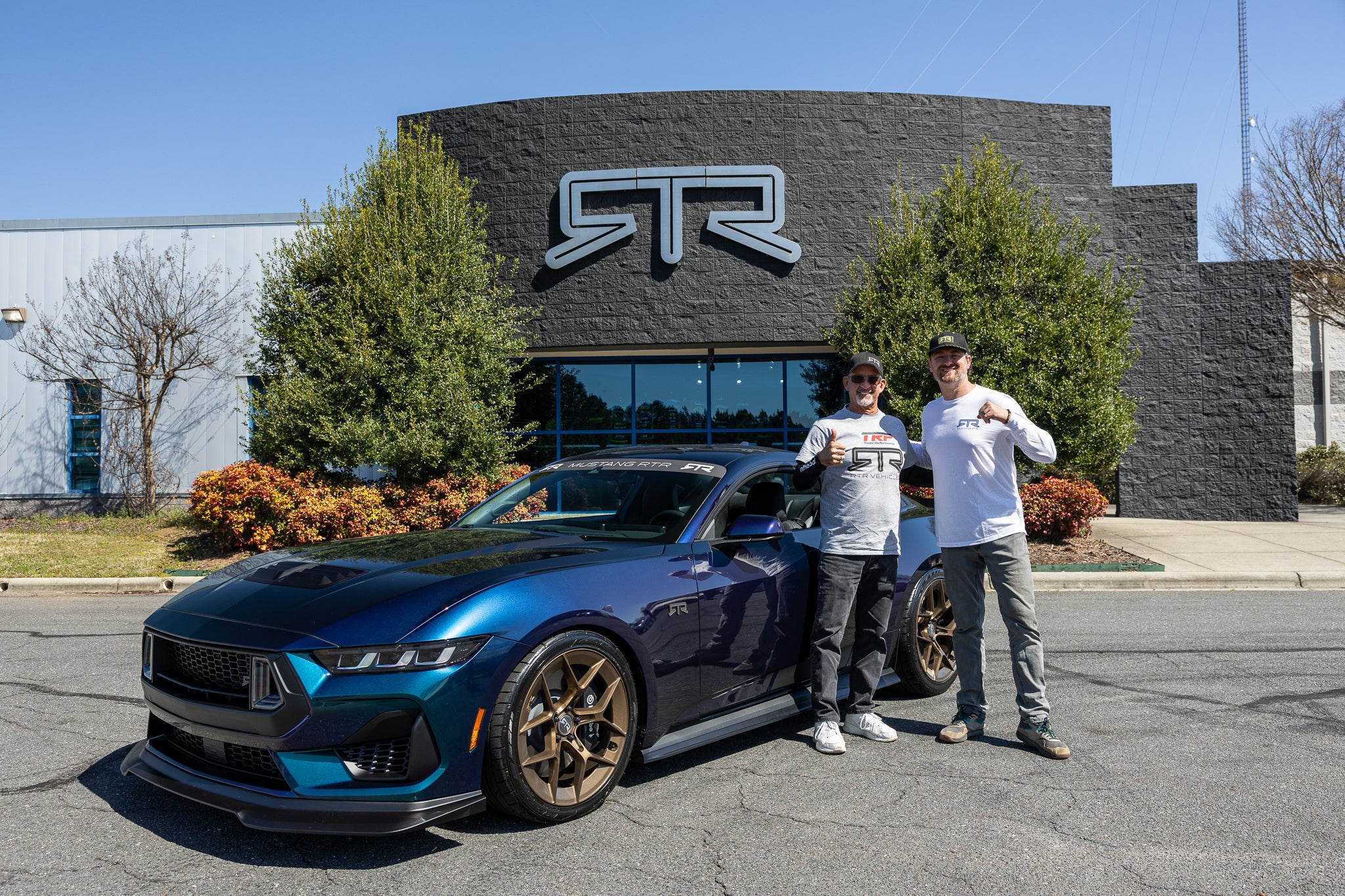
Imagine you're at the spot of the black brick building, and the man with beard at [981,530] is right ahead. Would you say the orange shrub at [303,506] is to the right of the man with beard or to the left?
right

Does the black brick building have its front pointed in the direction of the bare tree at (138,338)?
no

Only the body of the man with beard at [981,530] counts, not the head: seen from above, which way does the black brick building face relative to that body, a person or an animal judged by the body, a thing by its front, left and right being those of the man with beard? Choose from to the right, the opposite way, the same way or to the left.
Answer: the same way

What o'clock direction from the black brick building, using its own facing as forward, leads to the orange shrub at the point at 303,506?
The orange shrub is roughly at 2 o'clock from the black brick building.

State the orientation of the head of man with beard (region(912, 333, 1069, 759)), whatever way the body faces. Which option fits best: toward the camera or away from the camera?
toward the camera

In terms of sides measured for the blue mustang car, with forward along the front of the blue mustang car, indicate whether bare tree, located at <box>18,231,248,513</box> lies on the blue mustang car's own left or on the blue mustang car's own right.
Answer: on the blue mustang car's own right

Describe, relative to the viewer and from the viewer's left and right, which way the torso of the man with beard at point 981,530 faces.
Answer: facing the viewer

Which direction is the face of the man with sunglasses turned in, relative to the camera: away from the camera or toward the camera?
toward the camera

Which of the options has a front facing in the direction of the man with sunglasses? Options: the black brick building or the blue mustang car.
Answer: the black brick building

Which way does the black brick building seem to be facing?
toward the camera

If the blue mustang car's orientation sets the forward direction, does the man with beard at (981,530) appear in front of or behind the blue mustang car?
behind

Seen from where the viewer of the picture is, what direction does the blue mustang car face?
facing the viewer and to the left of the viewer

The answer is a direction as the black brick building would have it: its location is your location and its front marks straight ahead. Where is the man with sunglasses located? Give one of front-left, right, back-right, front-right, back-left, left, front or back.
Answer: front

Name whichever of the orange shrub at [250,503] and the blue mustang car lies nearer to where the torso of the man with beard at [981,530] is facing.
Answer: the blue mustang car

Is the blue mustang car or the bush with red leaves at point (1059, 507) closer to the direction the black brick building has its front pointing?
the blue mustang car

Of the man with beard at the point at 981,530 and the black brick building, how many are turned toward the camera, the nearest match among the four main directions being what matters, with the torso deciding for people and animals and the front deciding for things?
2

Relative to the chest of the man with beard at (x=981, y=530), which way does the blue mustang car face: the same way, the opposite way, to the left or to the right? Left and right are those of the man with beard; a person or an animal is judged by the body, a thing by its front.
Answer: the same way

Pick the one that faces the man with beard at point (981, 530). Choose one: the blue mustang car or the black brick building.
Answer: the black brick building

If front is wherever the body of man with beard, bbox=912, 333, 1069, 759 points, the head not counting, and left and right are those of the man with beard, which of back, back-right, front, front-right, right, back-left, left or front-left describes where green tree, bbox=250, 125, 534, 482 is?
back-right

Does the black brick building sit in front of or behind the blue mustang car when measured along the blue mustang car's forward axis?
behind
